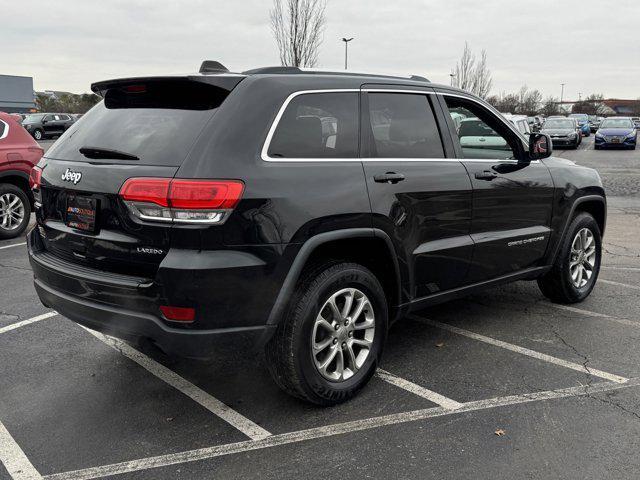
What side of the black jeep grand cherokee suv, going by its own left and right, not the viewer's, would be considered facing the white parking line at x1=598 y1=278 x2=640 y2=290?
front

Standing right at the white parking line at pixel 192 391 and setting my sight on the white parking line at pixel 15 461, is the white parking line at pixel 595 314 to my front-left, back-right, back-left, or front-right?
back-left

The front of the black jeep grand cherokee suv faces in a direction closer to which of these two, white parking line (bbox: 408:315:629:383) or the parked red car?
the white parking line

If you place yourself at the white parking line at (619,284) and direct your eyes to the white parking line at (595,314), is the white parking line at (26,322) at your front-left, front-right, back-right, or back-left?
front-right

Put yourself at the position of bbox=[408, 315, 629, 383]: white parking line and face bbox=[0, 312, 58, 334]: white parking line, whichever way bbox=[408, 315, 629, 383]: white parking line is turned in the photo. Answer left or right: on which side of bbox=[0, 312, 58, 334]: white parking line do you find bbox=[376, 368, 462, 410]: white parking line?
left

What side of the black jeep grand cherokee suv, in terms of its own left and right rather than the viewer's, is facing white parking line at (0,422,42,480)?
back

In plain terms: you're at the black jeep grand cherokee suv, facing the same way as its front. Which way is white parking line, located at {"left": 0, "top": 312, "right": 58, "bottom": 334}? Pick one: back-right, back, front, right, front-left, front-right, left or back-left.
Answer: left

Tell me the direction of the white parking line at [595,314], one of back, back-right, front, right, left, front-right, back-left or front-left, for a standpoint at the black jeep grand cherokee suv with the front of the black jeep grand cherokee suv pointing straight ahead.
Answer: front

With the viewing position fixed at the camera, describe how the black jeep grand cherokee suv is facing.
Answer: facing away from the viewer and to the right of the viewer
